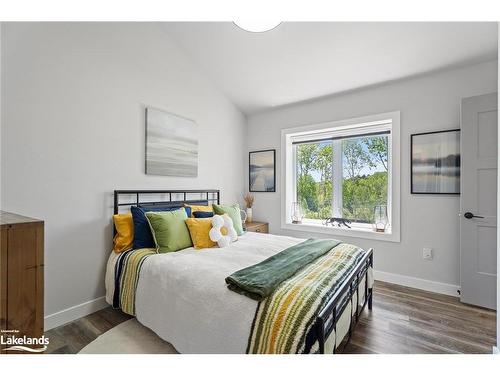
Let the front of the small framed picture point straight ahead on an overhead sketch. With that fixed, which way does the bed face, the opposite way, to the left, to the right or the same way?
to the left

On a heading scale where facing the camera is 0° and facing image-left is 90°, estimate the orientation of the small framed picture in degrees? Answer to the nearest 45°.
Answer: approximately 45°

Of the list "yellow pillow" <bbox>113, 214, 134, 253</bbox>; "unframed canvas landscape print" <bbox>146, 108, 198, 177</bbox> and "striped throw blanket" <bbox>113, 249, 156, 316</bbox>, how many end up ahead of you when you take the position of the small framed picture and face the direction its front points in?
3

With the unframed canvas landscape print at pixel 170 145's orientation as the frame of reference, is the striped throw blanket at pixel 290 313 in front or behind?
in front

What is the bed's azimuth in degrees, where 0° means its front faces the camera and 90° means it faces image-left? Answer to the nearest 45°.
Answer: approximately 315°

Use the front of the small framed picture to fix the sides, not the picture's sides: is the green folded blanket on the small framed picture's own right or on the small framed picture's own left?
on the small framed picture's own left

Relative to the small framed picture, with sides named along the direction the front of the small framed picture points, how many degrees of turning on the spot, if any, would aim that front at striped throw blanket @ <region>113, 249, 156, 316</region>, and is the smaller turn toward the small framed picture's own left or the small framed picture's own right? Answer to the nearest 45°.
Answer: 0° — it already faces it

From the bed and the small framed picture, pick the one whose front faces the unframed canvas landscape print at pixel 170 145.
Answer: the small framed picture

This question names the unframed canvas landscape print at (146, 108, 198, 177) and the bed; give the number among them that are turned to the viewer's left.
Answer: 0

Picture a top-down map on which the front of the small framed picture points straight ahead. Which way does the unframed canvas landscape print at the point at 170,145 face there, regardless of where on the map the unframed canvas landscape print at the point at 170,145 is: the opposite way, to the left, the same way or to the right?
to the left

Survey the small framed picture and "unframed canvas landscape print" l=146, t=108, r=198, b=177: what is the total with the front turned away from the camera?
0

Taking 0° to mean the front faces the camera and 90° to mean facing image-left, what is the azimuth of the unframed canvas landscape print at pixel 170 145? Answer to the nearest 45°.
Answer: approximately 315°

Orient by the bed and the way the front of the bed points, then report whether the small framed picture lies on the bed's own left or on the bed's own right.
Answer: on the bed's own left
